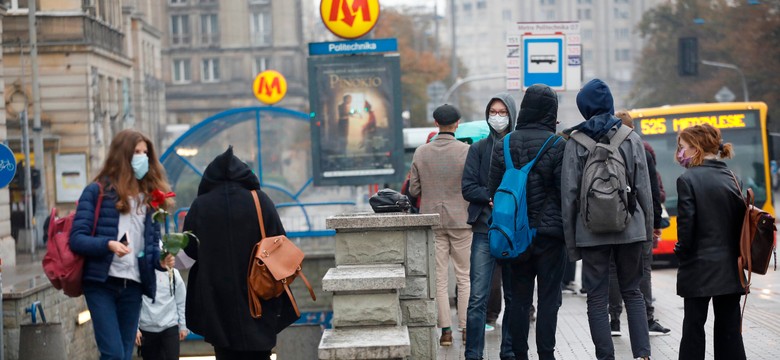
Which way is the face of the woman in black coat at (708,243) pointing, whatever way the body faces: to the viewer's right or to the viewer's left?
to the viewer's left

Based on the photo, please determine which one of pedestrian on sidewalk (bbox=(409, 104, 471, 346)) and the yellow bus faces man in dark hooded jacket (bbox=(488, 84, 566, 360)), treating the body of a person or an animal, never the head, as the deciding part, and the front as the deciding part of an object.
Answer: the yellow bus

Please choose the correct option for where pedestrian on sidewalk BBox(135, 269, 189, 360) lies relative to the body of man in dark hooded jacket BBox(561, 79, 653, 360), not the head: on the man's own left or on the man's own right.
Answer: on the man's own left

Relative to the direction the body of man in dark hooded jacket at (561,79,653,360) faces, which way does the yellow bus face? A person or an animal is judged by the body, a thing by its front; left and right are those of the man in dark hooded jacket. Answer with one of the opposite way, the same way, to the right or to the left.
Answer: the opposite way

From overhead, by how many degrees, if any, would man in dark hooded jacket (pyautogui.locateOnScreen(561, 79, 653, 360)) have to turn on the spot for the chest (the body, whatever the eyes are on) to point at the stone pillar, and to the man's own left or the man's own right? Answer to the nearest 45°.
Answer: approximately 90° to the man's own left

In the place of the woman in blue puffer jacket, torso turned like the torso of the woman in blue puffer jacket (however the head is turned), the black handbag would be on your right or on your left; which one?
on your left

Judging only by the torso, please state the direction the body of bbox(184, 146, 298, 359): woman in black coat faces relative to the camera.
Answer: away from the camera

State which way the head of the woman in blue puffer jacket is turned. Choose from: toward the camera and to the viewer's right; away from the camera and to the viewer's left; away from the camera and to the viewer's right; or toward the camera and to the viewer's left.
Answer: toward the camera and to the viewer's right

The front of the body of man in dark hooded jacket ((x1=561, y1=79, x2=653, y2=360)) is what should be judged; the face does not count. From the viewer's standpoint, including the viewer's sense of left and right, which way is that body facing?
facing away from the viewer
